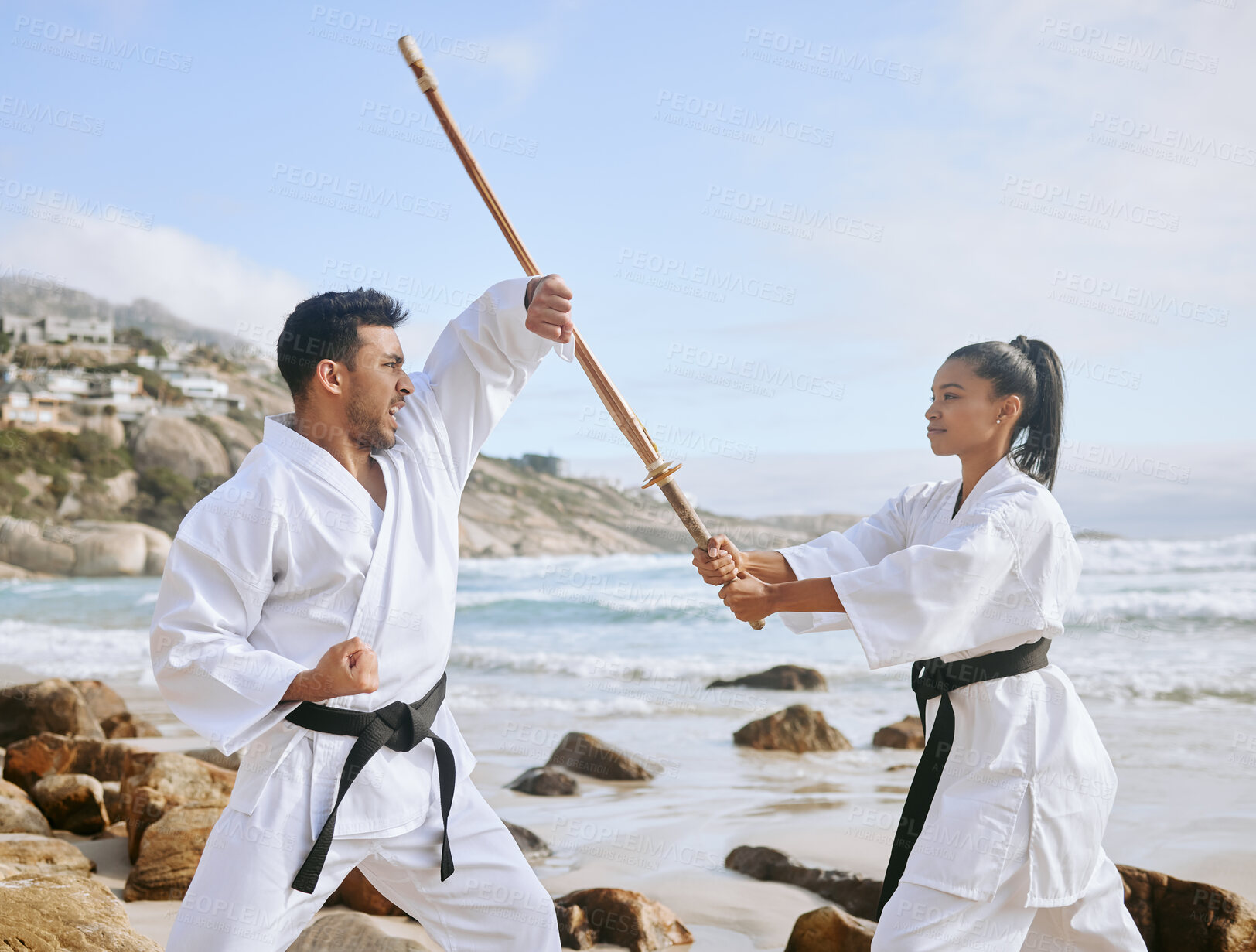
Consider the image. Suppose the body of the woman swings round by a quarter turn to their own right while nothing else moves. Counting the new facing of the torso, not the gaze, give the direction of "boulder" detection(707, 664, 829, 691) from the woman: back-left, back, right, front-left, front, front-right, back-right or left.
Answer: front

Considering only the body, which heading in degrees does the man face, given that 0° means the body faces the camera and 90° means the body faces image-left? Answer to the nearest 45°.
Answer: approximately 315°

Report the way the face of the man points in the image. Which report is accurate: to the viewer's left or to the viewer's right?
to the viewer's right

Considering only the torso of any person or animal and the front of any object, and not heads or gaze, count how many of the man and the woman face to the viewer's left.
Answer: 1

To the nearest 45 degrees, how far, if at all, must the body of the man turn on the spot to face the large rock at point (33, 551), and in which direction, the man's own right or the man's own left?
approximately 135° to the man's own left

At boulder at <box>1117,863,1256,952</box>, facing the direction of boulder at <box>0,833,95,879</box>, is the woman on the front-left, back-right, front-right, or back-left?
front-left

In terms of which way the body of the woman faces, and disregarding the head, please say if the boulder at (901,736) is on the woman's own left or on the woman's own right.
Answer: on the woman's own right

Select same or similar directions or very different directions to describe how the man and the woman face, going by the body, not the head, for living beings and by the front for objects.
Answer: very different directions

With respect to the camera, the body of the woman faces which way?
to the viewer's left

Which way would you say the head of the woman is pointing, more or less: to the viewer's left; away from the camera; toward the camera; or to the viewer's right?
to the viewer's left
